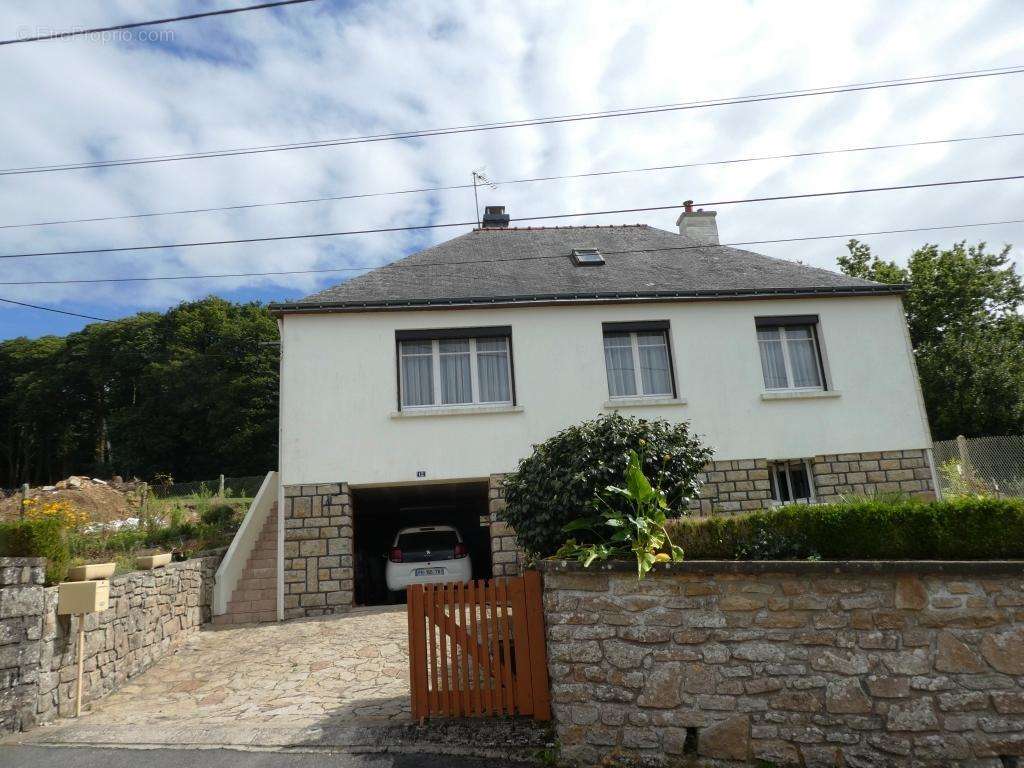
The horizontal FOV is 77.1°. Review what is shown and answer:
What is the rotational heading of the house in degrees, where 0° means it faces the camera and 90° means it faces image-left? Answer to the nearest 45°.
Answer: approximately 0°

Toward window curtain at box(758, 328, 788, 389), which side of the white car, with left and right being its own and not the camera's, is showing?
right

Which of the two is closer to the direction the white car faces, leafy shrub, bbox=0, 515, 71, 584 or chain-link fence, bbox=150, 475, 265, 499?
the chain-link fence

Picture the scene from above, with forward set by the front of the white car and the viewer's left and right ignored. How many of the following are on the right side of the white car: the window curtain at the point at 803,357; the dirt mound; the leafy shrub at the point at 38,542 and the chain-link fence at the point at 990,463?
2

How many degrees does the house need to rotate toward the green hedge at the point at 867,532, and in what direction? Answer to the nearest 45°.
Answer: approximately 45° to its left

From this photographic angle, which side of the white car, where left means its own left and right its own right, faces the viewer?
back

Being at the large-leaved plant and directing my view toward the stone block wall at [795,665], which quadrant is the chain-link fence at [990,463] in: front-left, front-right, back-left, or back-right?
front-left

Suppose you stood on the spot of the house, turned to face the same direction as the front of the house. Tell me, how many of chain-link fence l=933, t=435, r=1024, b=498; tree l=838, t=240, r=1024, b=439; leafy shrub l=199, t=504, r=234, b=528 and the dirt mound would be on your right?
2

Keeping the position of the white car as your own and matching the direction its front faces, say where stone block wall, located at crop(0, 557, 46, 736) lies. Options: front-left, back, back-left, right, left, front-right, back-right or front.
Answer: back-left

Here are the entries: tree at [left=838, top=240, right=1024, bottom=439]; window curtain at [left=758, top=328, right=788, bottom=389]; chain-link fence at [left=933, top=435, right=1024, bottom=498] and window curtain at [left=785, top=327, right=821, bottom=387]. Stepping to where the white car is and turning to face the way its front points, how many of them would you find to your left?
0

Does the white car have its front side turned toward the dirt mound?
no

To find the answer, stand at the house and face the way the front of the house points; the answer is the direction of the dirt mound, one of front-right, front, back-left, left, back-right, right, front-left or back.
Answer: right

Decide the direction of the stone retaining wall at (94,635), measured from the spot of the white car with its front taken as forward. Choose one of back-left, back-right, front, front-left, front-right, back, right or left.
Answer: back-left

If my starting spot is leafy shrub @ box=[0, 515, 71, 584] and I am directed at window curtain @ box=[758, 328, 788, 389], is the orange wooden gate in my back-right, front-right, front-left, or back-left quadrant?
front-right

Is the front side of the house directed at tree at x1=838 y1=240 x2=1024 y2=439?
no

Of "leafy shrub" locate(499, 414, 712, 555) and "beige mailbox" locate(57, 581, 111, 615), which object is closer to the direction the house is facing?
the leafy shrub

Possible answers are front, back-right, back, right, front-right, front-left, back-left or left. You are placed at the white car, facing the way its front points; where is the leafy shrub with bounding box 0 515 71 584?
back-left

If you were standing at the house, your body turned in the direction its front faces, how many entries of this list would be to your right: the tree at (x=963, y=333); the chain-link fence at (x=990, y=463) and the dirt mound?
1

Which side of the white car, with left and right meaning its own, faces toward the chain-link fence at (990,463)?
right

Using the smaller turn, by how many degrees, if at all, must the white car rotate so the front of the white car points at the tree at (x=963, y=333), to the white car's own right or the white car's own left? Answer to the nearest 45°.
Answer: approximately 45° to the white car's own right

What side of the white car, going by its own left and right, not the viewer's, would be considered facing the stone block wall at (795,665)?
back
